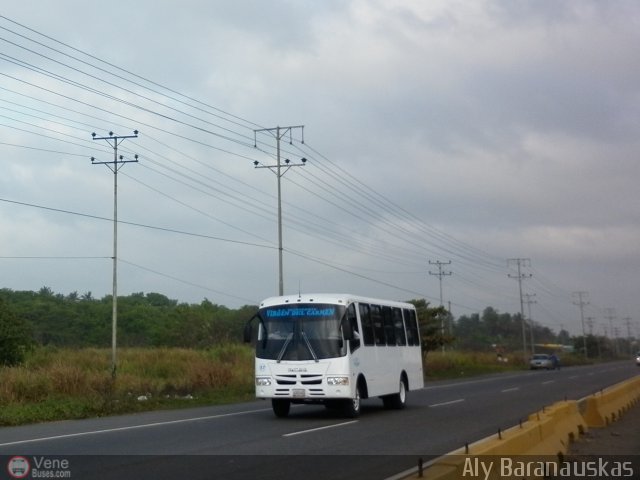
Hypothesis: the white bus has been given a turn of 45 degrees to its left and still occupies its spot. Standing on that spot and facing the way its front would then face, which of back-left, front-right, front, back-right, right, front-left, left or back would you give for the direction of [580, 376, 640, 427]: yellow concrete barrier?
left

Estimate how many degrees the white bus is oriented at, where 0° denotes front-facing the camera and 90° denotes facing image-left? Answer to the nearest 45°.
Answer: approximately 45°

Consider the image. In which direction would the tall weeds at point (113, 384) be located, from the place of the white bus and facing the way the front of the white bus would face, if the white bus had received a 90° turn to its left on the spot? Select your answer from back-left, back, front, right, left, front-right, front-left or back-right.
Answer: back
